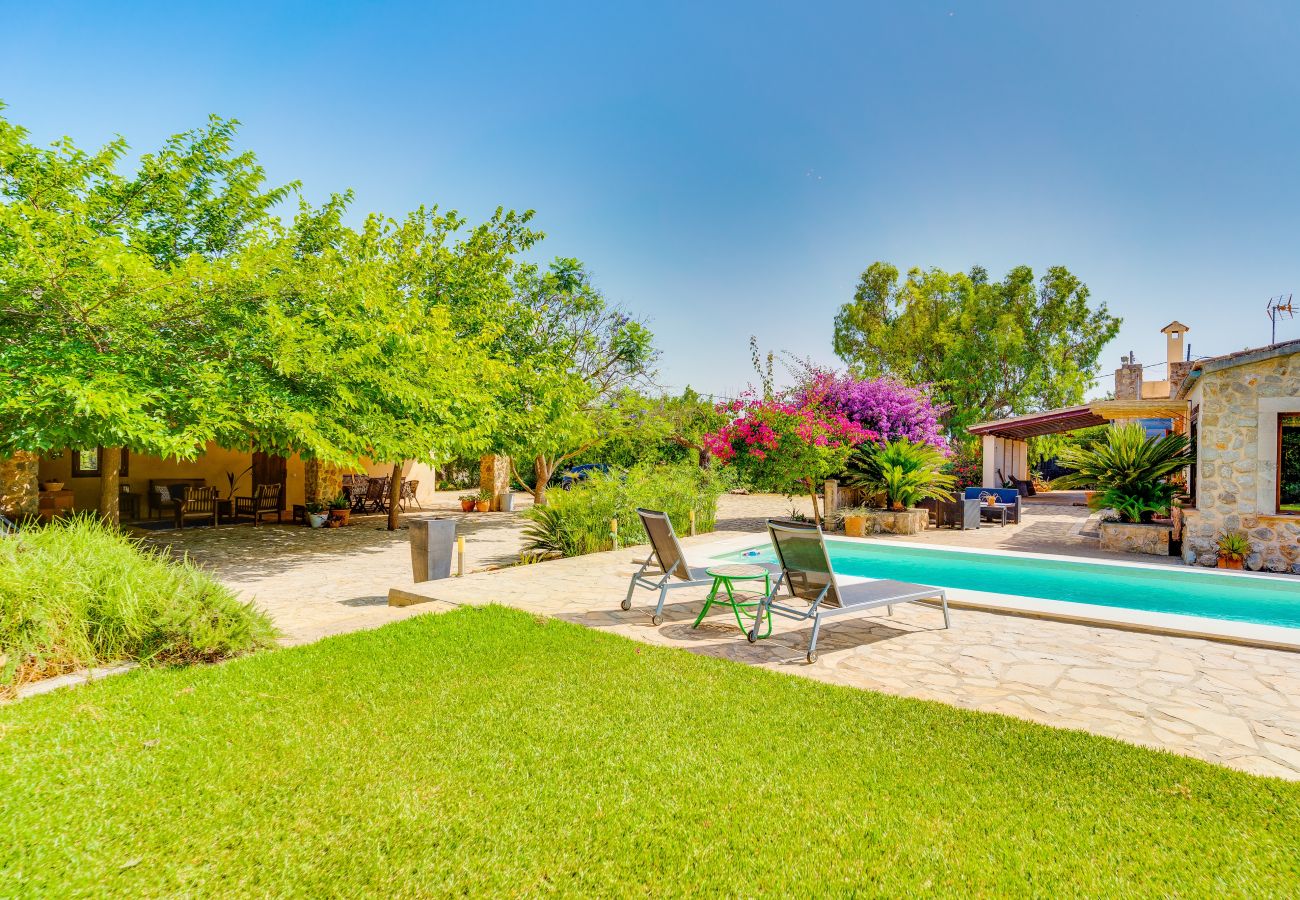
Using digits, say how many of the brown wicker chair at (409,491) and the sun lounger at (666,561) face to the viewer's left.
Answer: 1

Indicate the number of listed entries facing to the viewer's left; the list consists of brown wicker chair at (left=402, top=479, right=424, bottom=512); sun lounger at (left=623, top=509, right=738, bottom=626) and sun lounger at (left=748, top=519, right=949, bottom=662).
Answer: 1

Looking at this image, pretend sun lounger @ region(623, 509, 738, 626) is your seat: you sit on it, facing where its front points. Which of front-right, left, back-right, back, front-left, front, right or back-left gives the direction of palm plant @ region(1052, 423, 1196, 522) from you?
front

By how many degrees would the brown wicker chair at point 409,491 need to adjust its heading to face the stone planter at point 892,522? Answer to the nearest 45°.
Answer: approximately 135° to its left

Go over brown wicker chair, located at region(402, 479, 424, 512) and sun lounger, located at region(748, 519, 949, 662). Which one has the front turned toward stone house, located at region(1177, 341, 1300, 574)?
the sun lounger

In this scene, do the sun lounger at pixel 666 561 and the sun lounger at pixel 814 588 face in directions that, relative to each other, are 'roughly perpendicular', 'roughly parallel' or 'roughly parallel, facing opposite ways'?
roughly parallel

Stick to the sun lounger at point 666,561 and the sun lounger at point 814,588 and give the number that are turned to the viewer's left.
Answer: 0

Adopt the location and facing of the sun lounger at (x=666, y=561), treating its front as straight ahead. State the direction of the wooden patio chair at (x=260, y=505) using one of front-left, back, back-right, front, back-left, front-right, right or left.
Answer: left

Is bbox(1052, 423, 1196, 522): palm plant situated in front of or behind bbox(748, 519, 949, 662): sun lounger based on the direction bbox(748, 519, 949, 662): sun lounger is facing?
in front

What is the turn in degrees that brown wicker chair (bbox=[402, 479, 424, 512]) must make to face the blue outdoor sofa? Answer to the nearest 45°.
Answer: approximately 135° to its left

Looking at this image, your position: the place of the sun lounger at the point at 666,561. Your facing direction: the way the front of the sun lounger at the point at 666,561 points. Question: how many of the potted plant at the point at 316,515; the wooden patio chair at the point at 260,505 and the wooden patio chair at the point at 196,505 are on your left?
3

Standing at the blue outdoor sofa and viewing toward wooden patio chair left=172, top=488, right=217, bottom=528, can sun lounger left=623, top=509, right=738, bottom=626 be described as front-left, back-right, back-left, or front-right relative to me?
front-left

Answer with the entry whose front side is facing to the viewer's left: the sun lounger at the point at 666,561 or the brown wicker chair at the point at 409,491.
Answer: the brown wicker chair

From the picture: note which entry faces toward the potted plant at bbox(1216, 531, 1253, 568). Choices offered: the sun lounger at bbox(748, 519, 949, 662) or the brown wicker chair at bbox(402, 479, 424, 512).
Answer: the sun lounger

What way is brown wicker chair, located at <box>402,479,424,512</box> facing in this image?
to the viewer's left

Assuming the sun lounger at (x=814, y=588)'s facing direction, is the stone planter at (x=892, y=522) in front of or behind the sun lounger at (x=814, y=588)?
in front

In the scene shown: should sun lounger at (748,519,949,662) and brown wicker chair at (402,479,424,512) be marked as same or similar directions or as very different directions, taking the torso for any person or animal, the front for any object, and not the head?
very different directions

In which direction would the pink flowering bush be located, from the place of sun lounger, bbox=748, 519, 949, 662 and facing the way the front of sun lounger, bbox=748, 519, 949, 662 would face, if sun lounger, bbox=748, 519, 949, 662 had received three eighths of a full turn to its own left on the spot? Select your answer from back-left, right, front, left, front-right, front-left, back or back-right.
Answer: right

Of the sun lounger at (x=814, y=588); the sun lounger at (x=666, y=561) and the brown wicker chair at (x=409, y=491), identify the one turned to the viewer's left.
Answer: the brown wicker chair

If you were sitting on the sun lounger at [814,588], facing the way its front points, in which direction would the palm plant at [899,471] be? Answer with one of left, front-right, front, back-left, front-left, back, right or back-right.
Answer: front-left
